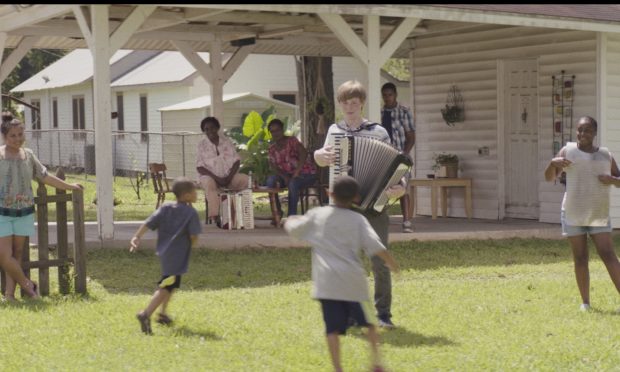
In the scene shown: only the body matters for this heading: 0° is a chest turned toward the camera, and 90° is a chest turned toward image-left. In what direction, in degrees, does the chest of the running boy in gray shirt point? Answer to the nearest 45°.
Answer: approximately 180°

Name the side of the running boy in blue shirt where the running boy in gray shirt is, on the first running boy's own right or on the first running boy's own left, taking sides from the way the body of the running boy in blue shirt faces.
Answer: on the first running boy's own right

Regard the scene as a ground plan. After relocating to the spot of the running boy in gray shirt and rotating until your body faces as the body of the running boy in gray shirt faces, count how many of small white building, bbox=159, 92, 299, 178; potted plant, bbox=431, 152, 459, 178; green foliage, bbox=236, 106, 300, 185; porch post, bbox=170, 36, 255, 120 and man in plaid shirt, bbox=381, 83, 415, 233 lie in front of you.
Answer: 5

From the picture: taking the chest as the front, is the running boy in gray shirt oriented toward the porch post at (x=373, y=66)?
yes

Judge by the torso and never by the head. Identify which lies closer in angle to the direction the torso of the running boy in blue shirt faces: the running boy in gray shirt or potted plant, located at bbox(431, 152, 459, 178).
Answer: the potted plant

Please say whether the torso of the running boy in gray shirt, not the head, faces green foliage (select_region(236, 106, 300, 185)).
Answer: yes

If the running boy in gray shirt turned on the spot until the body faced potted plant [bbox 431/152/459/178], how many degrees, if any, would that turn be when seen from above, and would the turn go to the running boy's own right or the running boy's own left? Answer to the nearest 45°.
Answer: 0° — they already face it
